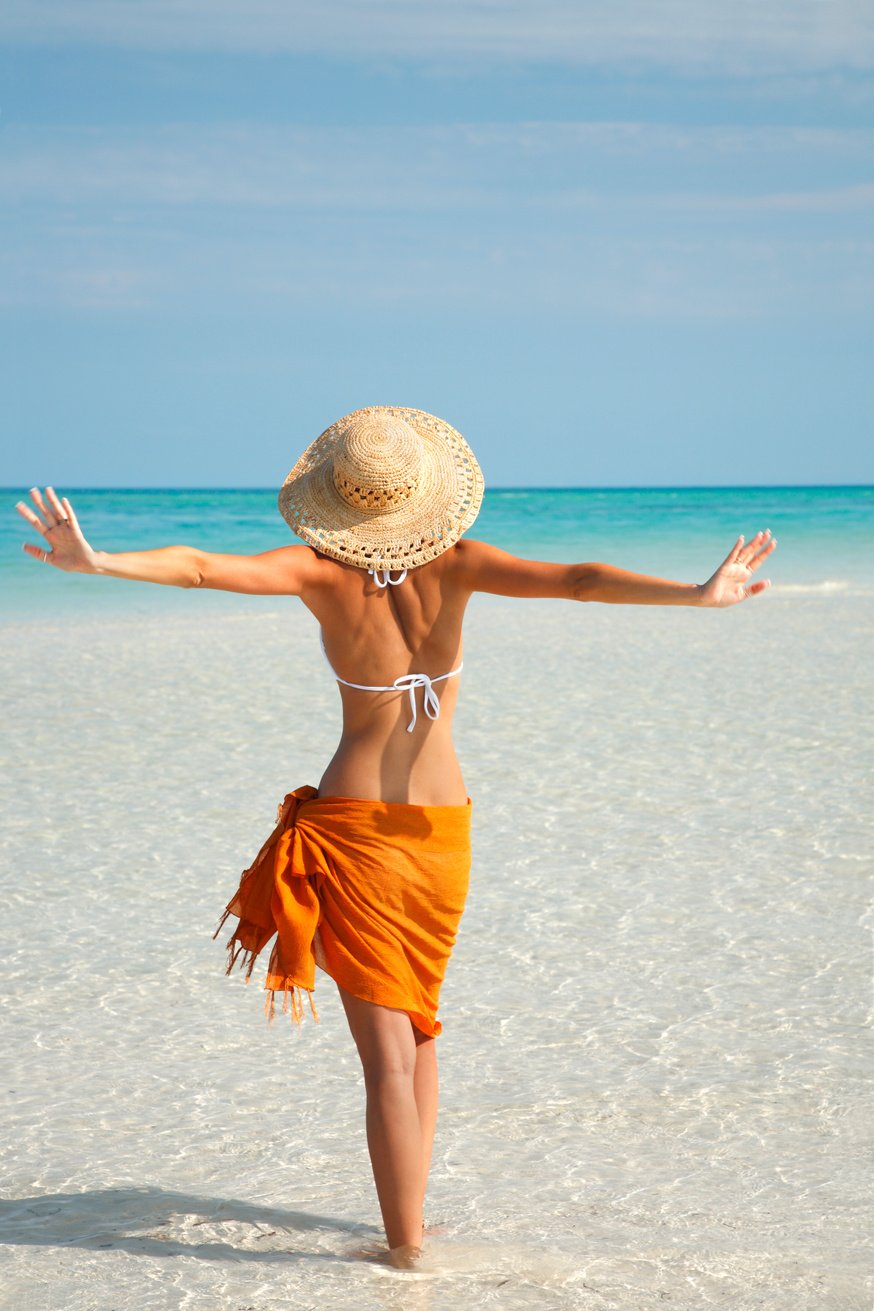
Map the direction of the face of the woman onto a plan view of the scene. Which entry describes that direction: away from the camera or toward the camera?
away from the camera

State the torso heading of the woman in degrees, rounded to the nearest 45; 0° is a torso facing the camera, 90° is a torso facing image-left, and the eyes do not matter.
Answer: approximately 180°
